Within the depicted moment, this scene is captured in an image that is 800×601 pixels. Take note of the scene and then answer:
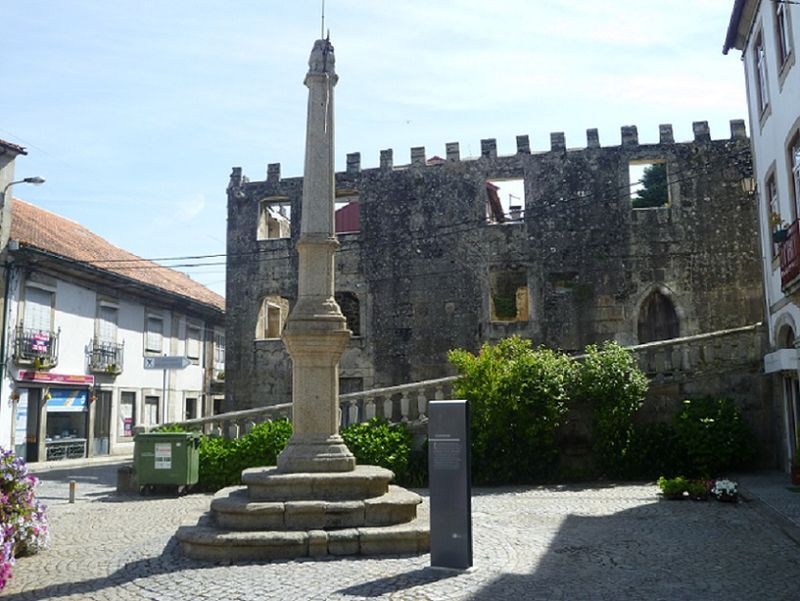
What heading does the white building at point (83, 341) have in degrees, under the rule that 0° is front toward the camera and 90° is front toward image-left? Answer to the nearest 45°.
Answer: approximately 315°

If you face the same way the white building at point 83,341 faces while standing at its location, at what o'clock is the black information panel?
The black information panel is roughly at 1 o'clock from the white building.

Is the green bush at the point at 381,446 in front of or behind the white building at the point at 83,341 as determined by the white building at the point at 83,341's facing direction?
in front

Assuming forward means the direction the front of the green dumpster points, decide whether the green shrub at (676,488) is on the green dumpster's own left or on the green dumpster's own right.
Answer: on the green dumpster's own left

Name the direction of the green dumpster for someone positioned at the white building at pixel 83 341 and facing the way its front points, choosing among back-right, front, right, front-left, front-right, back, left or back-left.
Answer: front-right

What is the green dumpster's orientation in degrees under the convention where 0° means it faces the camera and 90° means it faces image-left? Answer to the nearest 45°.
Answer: approximately 0°

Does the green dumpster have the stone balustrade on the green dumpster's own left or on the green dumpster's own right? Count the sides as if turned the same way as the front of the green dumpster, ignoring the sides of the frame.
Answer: on the green dumpster's own left

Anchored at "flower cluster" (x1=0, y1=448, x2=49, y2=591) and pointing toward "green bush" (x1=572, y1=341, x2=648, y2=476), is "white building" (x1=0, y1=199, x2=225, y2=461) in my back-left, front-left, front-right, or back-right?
front-left

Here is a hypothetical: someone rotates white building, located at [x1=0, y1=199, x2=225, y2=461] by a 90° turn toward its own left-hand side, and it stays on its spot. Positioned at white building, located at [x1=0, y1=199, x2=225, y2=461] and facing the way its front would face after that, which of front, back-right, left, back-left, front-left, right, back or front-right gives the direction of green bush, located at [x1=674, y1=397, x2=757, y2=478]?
right

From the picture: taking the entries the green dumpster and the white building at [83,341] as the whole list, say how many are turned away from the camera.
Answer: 0

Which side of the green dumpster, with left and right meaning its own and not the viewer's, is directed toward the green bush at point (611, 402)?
left

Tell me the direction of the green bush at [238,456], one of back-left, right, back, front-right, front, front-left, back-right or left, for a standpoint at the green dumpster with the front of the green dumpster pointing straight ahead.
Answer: left

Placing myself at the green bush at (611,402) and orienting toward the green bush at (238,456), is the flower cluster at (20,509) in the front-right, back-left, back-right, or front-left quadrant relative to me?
front-left

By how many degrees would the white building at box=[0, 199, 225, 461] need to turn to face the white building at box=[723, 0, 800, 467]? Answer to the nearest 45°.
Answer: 0° — it already faces it

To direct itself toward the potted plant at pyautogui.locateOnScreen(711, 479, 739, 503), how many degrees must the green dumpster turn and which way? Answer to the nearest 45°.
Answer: approximately 45° to its left

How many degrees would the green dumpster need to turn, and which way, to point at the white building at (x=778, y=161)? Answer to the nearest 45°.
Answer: approximately 90° to its left

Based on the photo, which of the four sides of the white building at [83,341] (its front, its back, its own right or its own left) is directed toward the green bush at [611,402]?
front

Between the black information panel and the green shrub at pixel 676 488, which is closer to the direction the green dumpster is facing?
the black information panel

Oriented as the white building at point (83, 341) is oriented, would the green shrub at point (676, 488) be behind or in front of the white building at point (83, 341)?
in front
